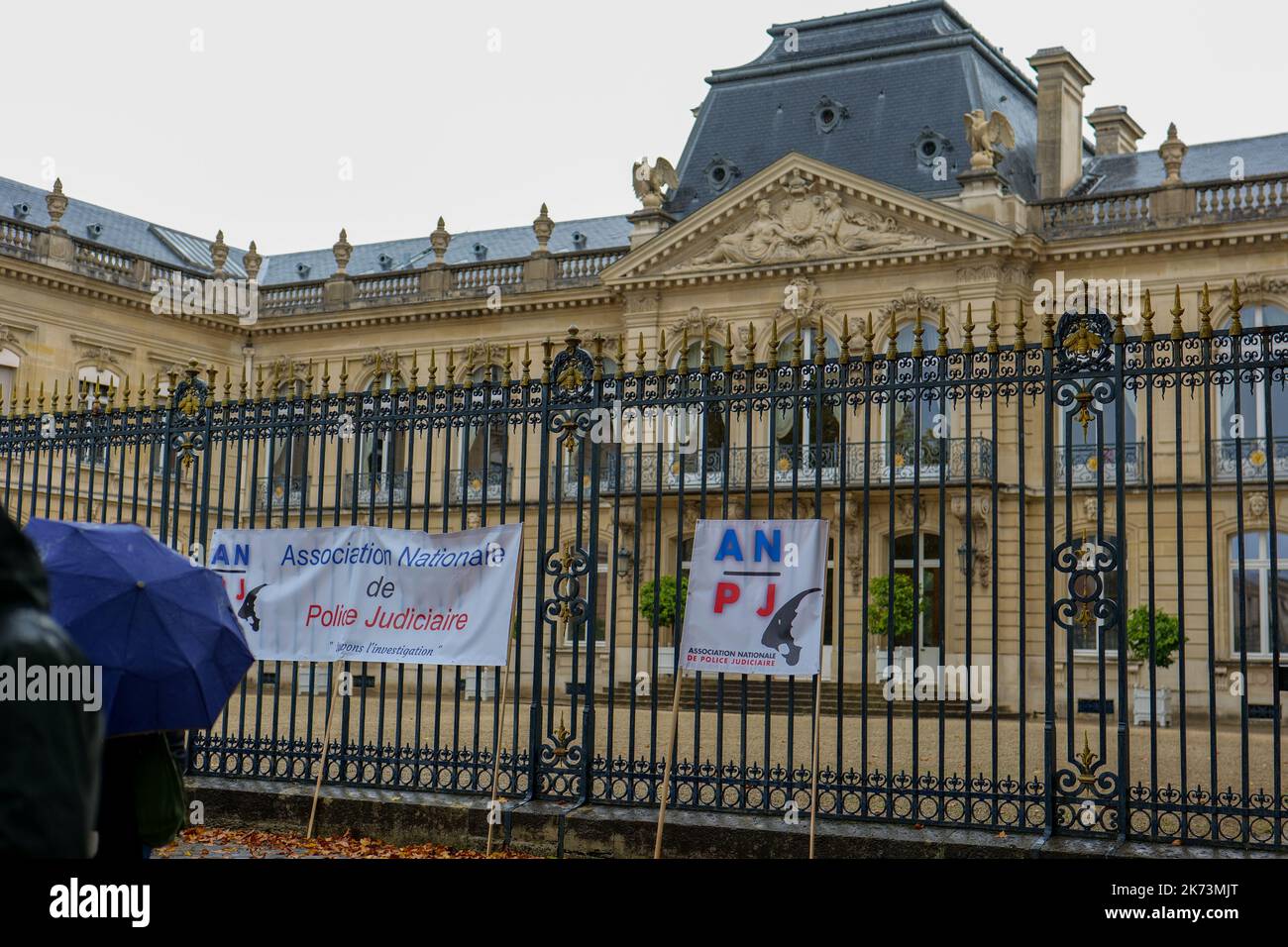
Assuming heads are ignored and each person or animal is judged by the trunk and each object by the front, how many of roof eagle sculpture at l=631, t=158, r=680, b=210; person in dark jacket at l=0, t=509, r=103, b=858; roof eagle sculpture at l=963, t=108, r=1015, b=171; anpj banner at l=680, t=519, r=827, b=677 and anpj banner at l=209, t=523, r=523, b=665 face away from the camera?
1

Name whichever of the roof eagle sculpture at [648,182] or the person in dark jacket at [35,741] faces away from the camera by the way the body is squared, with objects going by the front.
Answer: the person in dark jacket

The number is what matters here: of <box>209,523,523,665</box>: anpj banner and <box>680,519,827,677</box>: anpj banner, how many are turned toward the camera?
2

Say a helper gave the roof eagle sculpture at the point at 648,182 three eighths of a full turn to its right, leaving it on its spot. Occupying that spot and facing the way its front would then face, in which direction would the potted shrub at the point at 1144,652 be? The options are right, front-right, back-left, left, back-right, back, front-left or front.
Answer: back-right

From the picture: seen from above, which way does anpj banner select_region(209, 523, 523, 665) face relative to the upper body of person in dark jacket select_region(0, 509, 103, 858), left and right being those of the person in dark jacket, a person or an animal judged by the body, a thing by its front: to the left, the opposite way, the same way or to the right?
the opposite way

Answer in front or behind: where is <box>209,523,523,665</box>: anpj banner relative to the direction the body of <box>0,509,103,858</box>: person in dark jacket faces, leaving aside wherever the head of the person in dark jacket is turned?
in front

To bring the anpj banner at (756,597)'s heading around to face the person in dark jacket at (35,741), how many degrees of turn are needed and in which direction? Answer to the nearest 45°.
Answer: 0° — it already faces them

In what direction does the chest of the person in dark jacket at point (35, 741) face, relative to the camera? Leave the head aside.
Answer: away from the camera

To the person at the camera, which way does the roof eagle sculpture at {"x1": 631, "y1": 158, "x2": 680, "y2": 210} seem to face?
facing the viewer and to the left of the viewer

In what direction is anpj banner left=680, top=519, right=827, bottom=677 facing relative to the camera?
toward the camera

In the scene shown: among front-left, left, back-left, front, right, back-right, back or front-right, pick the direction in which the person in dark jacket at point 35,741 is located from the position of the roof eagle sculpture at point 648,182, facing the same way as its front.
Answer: front-left

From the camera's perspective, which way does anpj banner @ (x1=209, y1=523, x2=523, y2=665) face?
toward the camera

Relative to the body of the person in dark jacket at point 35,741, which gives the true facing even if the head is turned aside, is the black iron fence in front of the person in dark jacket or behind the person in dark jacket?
in front

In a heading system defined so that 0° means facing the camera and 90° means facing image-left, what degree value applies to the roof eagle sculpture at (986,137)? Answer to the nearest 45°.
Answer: approximately 45°
